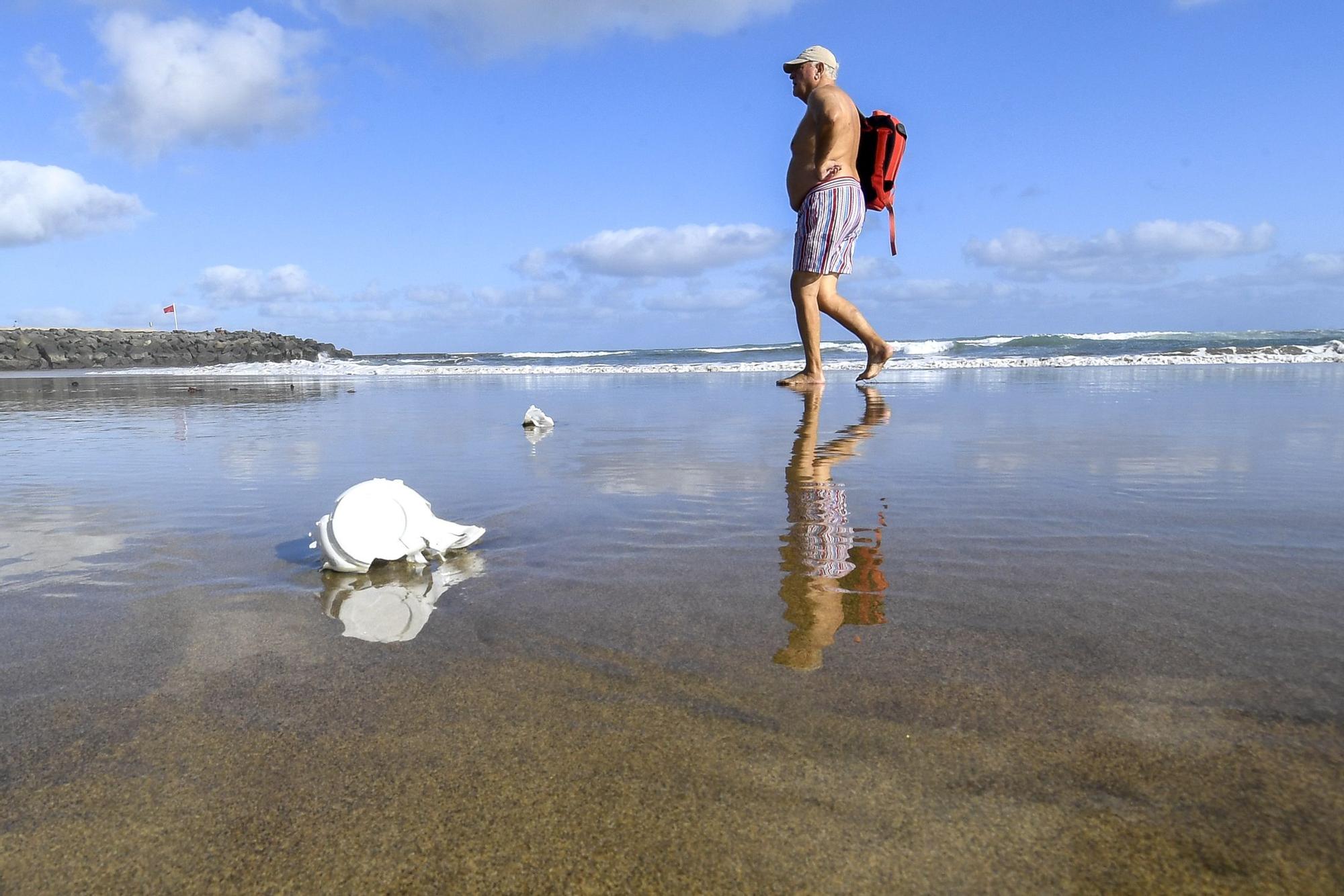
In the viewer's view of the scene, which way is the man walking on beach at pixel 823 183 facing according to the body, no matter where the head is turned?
to the viewer's left

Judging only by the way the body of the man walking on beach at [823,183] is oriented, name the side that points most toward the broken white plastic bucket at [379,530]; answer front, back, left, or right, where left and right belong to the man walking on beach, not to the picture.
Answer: left

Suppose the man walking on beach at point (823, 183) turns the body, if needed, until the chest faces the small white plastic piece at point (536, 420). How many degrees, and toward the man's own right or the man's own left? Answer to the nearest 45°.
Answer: approximately 45° to the man's own left

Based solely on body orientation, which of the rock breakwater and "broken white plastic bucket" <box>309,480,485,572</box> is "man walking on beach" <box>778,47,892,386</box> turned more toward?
the rock breakwater

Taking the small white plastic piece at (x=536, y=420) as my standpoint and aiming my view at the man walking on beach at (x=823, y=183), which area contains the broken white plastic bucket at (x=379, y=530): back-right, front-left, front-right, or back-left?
back-right

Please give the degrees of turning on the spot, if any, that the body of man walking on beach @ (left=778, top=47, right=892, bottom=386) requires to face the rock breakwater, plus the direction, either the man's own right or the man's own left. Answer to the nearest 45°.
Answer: approximately 45° to the man's own right

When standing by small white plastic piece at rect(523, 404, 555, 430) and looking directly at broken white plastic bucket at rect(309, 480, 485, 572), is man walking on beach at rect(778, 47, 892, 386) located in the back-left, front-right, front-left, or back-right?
back-left

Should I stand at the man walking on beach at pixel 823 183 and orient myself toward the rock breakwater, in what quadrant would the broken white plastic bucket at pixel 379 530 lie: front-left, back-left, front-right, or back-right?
back-left
